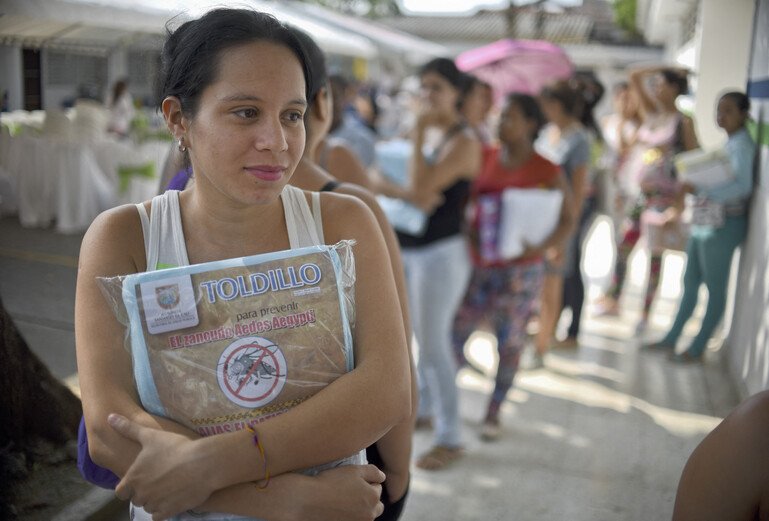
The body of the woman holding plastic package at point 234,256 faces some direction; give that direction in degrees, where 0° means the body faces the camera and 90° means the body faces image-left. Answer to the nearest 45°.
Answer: approximately 0°

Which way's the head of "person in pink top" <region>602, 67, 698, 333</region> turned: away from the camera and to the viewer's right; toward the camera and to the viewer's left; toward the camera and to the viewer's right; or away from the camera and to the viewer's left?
toward the camera and to the viewer's left

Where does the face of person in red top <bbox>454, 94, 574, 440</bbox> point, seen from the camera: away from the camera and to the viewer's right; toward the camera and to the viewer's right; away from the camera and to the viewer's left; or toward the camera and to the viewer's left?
toward the camera and to the viewer's left

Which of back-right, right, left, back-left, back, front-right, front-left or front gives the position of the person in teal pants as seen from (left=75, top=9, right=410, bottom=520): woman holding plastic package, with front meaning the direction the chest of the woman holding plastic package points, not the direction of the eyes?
back-left

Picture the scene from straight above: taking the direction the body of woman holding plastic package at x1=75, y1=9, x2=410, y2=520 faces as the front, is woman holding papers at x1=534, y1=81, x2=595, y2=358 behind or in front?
behind

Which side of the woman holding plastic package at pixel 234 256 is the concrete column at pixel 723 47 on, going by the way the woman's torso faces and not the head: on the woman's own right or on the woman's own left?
on the woman's own left

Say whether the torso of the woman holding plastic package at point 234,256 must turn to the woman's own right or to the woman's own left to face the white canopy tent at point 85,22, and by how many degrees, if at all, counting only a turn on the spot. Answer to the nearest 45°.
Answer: approximately 180°

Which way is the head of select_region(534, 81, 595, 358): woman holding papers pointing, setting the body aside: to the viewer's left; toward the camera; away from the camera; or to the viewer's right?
to the viewer's left

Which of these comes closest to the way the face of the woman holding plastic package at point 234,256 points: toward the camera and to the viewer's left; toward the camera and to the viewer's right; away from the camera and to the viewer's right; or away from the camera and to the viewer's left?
toward the camera and to the viewer's right
